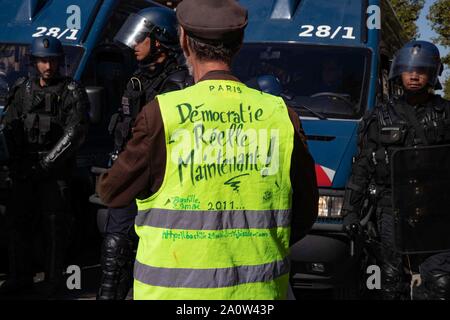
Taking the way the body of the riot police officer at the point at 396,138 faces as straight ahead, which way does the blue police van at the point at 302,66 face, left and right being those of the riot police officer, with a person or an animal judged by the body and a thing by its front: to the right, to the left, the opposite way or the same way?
the same way

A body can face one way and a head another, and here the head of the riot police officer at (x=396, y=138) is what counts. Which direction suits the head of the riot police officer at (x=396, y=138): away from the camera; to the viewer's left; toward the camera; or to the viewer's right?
toward the camera

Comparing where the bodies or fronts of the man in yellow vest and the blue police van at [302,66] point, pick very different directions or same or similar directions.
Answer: very different directions

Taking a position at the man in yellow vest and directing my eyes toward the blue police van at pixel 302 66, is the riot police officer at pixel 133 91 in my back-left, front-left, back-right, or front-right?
front-left

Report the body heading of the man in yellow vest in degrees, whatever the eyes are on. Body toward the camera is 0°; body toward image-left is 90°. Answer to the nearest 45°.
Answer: approximately 180°

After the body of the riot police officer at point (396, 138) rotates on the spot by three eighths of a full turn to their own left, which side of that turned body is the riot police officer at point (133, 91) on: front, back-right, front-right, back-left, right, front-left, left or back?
back-left

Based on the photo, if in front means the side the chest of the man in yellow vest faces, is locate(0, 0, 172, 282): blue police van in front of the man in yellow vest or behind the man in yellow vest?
in front

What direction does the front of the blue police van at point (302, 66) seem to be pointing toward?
toward the camera

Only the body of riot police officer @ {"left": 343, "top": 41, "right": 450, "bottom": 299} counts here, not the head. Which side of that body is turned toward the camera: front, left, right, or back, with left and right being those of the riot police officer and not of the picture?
front
